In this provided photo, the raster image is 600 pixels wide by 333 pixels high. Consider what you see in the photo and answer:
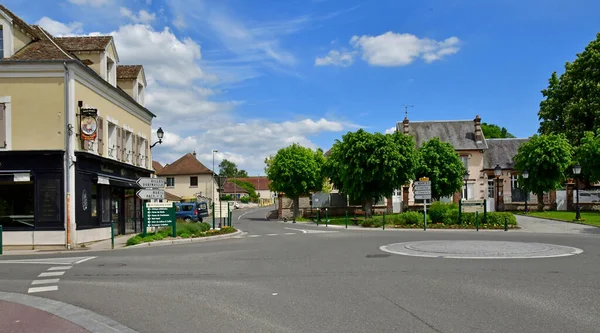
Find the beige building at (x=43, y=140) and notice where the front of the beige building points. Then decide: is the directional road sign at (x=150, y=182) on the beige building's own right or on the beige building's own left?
on the beige building's own left

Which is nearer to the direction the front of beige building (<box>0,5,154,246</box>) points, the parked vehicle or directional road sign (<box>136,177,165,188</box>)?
the directional road sign

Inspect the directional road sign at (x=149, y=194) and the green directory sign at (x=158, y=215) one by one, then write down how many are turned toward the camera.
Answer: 2

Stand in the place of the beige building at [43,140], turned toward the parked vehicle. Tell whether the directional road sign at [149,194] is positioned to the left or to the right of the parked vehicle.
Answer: right

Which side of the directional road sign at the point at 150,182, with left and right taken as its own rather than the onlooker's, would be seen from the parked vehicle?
back

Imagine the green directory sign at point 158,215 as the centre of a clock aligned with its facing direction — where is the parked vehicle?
The parked vehicle is roughly at 6 o'clock from the green directory sign.

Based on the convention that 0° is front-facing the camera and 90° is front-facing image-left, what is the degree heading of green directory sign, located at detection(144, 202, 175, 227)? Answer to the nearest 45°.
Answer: approximately 0°

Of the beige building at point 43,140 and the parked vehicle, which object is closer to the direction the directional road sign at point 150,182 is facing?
the beige building

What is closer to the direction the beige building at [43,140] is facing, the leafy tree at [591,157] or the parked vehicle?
the leafy tree
